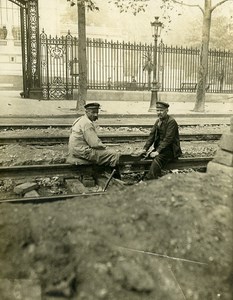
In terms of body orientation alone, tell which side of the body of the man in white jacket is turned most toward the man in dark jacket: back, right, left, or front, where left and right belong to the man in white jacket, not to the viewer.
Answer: front

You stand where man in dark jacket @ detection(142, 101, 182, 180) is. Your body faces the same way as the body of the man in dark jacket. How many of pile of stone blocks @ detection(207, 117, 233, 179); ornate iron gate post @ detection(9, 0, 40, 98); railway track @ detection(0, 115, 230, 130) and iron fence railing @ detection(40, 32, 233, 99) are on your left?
1

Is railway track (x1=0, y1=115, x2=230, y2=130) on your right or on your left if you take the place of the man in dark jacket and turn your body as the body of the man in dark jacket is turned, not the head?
on your right

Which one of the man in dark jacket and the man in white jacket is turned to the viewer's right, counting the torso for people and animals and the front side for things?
the man in white jacket

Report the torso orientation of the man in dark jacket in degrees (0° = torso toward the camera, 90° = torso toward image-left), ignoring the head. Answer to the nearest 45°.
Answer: approximately 45°

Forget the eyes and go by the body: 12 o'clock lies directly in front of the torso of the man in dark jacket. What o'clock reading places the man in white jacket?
The man in white jacket is roughly at 1 o'clock from the man in dark jacket.

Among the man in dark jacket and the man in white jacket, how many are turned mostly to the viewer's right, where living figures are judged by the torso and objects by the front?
1

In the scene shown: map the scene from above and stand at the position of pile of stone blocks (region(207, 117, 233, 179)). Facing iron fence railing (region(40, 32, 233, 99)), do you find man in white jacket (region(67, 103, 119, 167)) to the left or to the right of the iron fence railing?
left

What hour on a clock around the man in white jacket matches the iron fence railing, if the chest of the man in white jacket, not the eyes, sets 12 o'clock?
The iron fence railing is roughly at 9 o'clock from the man in white jacket.

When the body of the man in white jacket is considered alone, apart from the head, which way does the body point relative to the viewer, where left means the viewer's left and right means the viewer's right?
facing to the right of the viewer

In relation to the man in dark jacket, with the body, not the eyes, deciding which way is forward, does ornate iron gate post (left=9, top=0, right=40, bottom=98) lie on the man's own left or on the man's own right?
on the man's own right

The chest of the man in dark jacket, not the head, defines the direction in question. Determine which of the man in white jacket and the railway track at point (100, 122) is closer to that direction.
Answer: the man in white jacket

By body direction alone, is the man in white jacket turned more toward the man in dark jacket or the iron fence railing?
the man in dark jacket

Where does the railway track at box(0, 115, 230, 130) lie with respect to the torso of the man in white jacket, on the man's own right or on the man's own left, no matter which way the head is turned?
on the man's own left

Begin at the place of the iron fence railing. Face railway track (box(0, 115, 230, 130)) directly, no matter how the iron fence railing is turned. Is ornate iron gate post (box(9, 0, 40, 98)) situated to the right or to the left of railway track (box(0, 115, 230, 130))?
right
